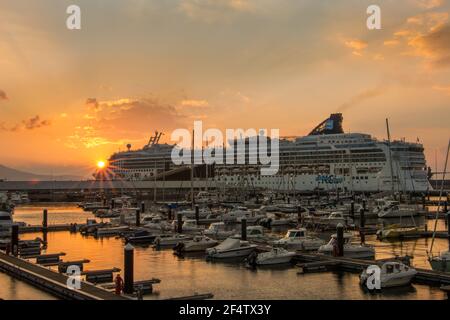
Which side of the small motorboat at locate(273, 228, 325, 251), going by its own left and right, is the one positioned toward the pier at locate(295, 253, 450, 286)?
left

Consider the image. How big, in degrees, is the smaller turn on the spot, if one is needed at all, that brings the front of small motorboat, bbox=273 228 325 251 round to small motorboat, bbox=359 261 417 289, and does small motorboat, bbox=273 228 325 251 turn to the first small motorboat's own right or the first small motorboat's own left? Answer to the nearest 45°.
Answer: approximately 90° to the first small motorboat's own left

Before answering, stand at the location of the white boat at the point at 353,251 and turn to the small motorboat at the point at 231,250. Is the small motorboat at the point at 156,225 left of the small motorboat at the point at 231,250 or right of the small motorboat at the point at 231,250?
right

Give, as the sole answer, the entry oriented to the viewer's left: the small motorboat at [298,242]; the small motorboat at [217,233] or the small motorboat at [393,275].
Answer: the small motorboat at [298,242]

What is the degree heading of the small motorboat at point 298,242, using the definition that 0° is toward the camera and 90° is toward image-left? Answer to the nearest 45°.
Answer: approximately 90°

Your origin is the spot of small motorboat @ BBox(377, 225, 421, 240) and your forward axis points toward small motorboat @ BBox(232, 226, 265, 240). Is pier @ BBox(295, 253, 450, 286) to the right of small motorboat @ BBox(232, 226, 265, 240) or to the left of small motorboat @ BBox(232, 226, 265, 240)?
left
